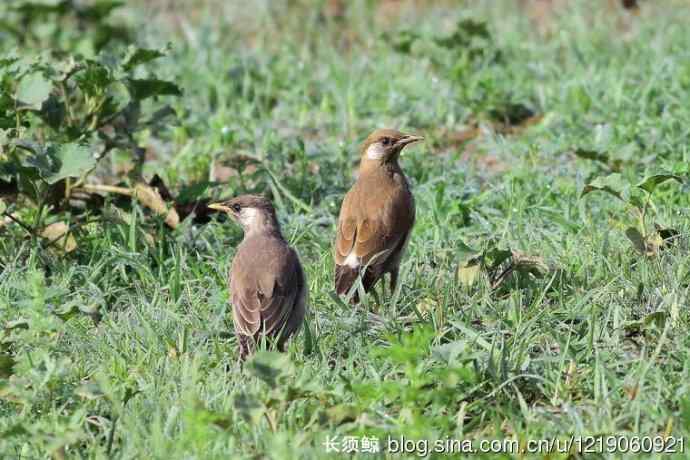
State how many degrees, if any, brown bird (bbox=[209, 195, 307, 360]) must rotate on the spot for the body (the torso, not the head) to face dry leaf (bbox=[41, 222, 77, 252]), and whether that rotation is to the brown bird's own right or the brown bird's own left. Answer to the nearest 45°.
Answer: approximately 45° to the brown bird's own left

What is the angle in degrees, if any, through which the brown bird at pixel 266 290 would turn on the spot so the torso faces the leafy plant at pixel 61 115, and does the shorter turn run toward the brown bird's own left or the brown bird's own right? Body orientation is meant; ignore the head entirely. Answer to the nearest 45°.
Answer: approximately 45° to the brown bird's own left

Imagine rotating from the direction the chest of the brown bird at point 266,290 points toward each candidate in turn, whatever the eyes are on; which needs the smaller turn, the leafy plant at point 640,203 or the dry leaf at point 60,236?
the dry leaf

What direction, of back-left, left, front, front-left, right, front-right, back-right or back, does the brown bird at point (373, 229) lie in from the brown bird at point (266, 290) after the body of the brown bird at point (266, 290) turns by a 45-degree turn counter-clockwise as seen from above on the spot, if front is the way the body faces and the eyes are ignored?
right

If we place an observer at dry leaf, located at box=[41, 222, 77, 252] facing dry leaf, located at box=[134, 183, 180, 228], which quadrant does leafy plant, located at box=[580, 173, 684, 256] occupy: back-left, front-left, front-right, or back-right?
front-right

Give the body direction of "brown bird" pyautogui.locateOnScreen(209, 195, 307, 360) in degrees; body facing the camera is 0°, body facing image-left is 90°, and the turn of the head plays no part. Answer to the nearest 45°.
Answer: approximately 180°

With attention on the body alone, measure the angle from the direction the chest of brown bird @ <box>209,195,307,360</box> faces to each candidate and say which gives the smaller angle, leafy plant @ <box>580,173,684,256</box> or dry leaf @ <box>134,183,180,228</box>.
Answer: the dry leaf

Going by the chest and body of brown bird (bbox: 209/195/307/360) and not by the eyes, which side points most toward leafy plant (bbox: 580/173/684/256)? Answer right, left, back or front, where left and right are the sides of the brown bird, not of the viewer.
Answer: right
